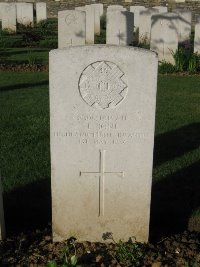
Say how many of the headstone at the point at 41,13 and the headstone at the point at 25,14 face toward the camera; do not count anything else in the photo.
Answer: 2

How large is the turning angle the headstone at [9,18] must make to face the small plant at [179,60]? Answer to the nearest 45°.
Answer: approximately 45° to its left

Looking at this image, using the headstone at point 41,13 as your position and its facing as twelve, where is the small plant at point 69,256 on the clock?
The small plant is roughly at 12 o'clock from the headstone.

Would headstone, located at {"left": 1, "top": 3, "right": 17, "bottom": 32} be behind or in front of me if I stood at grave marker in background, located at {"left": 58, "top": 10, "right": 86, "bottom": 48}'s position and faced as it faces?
behind

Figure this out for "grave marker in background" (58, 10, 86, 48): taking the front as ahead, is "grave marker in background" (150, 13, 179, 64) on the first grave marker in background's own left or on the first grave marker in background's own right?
on the first grave marker in background's own left

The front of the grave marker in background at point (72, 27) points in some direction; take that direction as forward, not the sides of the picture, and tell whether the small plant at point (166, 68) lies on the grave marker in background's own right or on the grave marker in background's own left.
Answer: on the grave marker in background's own left

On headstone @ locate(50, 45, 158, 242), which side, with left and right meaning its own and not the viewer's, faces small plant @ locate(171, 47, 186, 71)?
back

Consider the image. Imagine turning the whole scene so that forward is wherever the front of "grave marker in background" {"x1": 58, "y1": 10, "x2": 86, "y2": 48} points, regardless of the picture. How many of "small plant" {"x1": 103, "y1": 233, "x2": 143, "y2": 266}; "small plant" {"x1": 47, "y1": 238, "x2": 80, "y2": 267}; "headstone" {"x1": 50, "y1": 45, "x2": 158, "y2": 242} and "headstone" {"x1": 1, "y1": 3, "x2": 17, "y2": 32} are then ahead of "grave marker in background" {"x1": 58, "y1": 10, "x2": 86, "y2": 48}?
3

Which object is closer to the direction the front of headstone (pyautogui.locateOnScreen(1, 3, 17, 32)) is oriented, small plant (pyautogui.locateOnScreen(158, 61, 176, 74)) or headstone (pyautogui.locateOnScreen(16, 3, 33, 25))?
the small plant

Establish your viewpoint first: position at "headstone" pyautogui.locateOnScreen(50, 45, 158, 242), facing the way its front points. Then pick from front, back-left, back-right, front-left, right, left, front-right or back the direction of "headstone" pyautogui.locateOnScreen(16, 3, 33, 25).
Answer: back

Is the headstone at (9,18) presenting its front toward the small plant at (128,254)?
yes

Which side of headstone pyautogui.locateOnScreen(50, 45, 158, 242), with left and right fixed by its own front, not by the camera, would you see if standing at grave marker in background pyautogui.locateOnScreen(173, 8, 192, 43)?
back
